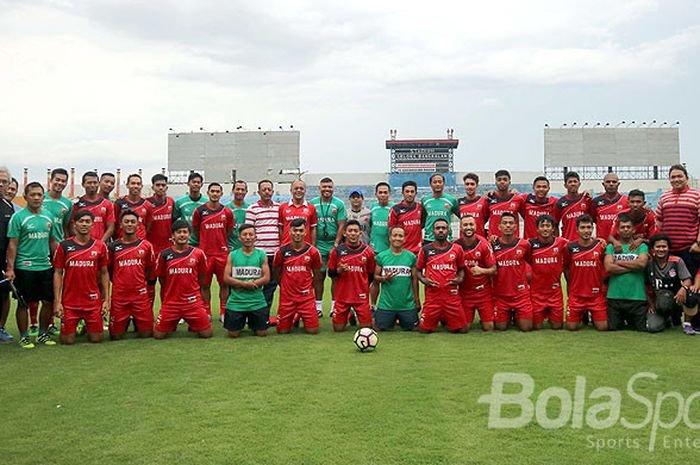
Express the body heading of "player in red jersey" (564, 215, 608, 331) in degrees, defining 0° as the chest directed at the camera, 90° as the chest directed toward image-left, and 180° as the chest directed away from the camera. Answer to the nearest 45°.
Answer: approximately 0°

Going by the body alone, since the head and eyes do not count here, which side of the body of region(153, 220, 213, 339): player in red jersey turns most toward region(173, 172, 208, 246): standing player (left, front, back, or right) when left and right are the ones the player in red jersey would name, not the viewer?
back

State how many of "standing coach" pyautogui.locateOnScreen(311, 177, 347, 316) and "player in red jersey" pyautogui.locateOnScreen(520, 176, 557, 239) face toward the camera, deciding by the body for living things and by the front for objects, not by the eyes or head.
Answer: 2

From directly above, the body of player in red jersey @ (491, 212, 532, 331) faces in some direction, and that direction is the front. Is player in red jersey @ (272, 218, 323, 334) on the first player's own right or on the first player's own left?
on the first player's own right

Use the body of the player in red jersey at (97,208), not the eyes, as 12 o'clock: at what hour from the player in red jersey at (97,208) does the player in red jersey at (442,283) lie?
the player in red jersey at (442,283) is roughly at 10 o'clock from the player in red jersey at (97,208).

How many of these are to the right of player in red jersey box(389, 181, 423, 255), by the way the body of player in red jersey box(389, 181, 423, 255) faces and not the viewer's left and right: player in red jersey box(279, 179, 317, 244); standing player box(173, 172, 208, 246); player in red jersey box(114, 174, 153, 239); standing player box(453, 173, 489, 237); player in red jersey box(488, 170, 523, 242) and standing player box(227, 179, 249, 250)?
4
